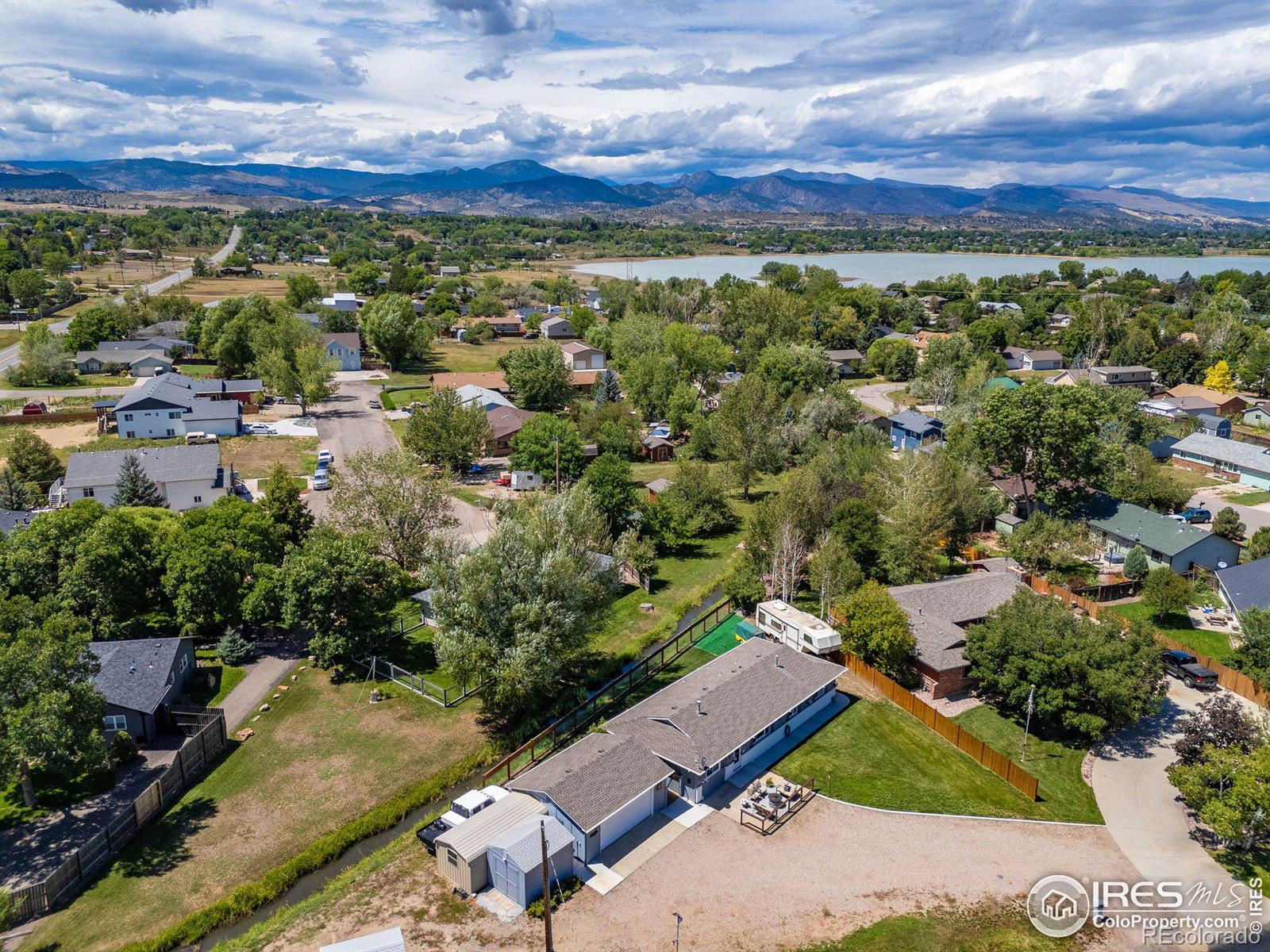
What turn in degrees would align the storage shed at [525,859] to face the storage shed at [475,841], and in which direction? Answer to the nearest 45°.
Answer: approximately 90° to its right

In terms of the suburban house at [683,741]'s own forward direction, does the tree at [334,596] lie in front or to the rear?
to the rear

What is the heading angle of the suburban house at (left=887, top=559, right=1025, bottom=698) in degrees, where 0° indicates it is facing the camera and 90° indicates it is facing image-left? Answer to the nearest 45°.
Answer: approximately 315°

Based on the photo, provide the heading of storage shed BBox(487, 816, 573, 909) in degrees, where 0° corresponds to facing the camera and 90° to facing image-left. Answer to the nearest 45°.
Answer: approximately 45°

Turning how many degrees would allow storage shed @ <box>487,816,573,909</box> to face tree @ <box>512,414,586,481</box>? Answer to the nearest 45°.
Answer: approximately 135° to its right

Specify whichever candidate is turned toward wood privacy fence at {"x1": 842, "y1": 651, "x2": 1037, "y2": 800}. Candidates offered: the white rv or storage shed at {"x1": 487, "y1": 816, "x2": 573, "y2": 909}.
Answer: the white rv

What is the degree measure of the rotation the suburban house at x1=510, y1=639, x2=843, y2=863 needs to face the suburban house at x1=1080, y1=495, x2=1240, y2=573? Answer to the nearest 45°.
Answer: approximately 90° to its left

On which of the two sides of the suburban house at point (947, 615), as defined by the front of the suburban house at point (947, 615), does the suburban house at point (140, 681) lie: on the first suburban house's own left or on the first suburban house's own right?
on the first suburban house's own right

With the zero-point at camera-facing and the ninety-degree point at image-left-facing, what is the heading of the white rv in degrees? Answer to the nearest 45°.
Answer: approximately 315°

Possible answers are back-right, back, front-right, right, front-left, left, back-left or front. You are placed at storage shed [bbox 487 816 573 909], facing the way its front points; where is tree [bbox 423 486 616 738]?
back-right

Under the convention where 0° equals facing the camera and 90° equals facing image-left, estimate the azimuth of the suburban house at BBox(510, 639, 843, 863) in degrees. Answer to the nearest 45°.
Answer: approximately 315°

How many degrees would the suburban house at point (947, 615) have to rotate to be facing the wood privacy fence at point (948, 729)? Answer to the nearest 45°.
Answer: approximately 45° to its right

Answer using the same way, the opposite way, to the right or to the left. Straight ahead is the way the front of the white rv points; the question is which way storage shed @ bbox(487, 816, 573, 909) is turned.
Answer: to the right
